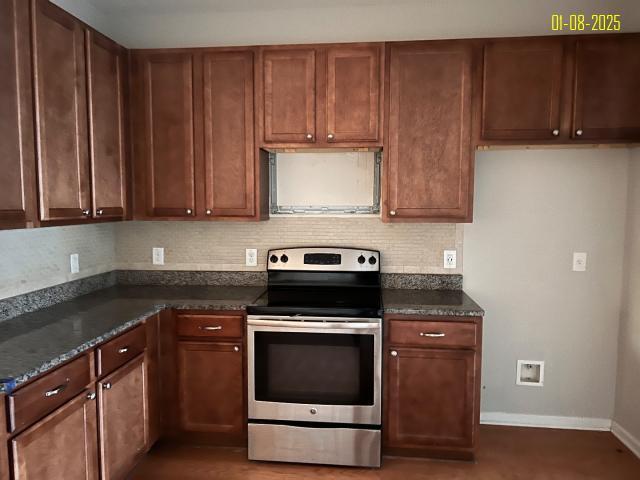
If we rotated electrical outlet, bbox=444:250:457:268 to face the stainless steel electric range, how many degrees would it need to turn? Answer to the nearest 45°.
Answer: approximately 45° to its right

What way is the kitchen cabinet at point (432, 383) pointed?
toward the camera

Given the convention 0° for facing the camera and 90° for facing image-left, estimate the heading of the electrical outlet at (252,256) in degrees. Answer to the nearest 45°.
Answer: approximately 0°

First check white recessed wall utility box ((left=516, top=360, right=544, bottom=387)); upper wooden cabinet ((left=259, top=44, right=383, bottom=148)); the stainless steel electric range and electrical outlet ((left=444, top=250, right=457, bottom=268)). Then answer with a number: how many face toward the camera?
4

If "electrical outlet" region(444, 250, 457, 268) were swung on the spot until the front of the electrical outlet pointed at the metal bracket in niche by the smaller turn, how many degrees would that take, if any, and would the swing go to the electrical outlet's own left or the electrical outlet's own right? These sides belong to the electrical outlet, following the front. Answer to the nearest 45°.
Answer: approximately 90° to the electrical outlet's own right

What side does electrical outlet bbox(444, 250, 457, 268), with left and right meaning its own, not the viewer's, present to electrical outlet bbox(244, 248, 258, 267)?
right

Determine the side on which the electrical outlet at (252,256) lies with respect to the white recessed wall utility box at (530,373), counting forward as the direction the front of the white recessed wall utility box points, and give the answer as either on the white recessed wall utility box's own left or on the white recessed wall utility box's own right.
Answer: on the white recessed wall utility box's own right

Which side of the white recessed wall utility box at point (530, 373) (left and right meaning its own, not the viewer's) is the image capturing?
front

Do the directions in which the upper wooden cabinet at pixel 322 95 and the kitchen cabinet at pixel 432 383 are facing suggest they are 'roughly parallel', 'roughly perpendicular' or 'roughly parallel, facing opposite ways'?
roughly parallel

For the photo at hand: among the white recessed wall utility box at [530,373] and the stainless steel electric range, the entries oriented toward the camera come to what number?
2

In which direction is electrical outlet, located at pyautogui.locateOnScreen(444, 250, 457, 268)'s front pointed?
toward the camera
